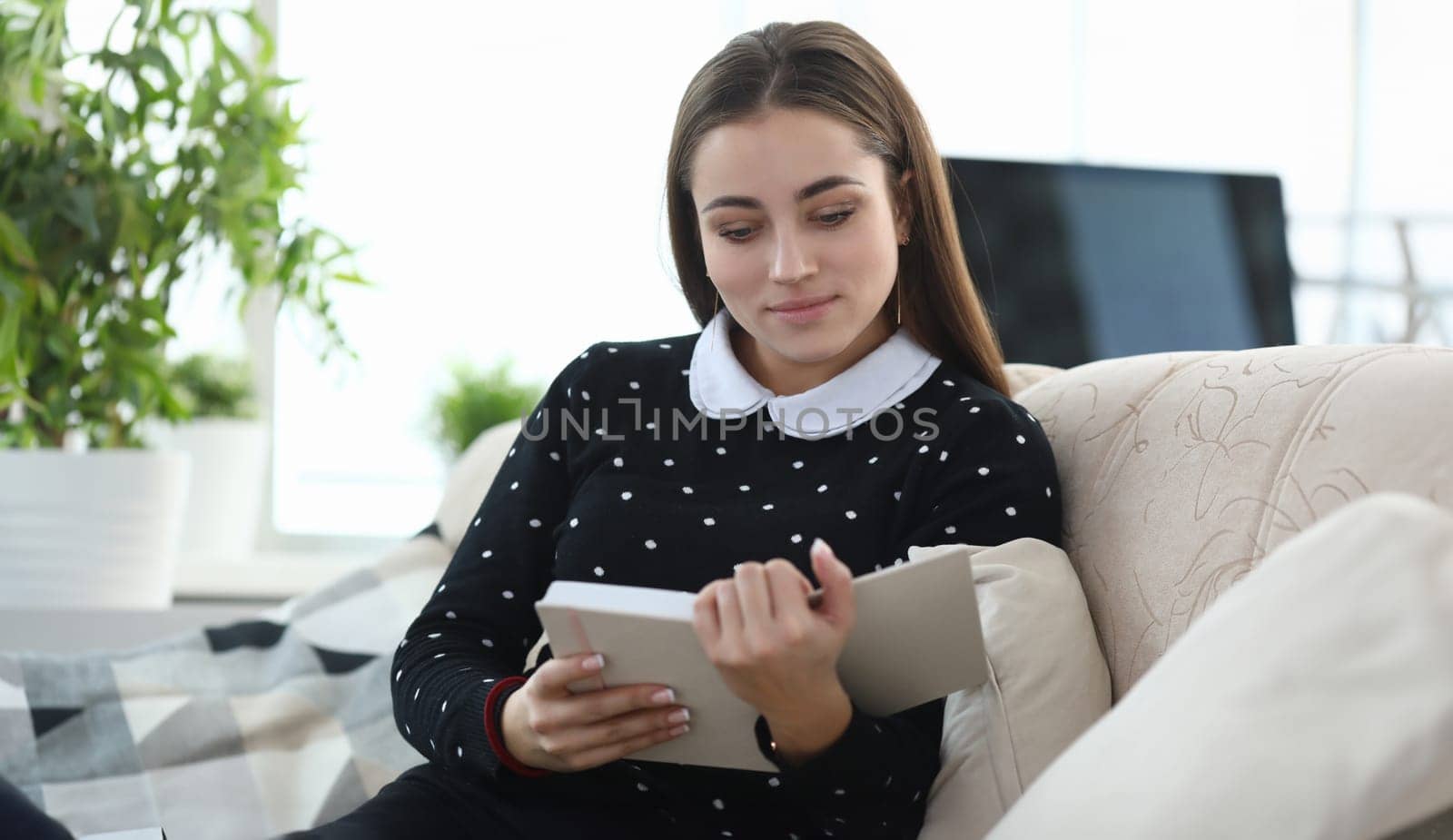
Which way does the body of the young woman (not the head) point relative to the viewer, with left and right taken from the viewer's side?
facing the viewer

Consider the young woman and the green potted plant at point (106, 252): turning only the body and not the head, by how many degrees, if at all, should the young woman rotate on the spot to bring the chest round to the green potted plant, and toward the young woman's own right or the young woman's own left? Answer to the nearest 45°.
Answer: approximately 135° to the young woman's own right

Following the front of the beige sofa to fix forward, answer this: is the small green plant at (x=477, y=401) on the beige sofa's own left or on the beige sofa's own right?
on the beige sofa's own right

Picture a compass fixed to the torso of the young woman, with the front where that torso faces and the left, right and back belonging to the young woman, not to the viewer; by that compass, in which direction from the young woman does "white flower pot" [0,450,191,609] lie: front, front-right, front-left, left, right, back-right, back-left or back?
back-right

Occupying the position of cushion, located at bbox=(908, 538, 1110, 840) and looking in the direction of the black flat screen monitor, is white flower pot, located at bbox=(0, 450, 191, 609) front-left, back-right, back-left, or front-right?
front-left

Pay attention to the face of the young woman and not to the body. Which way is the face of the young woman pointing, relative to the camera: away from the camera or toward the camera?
toward the camera

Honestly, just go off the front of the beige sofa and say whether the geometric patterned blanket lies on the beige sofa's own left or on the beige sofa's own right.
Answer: on the beige sofa's own right

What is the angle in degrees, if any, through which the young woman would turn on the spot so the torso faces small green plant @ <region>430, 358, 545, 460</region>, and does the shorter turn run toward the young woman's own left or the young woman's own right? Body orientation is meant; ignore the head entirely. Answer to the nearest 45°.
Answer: approximately 180°

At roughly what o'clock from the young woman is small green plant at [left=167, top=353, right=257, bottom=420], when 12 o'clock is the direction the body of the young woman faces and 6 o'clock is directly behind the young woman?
The small green plant is roughly at 5 o'clock from the young woman.

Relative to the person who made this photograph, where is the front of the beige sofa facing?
facing the viewer and to the left of the viewer

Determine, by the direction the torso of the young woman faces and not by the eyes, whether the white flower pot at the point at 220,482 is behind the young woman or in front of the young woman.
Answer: behind
